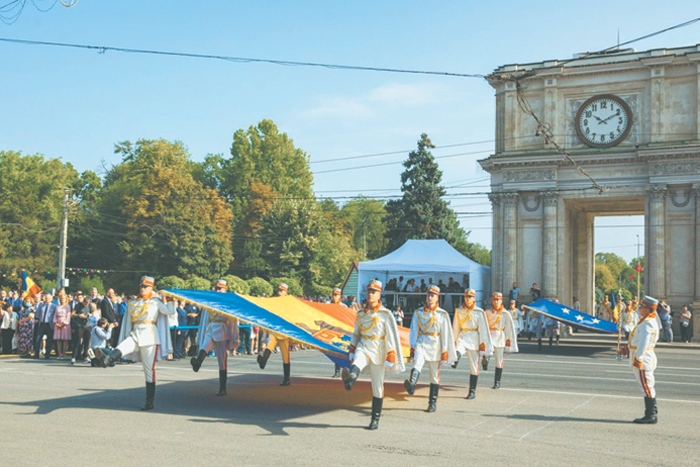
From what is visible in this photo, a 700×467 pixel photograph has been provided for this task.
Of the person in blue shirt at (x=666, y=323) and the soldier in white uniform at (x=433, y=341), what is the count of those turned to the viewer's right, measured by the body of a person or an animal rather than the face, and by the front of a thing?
0

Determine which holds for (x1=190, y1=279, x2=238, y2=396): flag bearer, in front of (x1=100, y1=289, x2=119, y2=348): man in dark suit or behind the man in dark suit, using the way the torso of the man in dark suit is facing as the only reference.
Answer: in front

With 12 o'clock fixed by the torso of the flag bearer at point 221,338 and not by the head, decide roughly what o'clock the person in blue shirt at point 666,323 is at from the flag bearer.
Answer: The person in blue shirt is roughly at 6 o'clock from the flag bearer.

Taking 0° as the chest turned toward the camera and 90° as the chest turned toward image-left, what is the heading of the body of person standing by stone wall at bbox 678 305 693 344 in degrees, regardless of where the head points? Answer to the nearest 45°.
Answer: approximately 45°

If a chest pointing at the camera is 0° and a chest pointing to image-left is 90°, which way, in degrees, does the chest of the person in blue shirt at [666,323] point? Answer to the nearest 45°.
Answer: approximately 45°

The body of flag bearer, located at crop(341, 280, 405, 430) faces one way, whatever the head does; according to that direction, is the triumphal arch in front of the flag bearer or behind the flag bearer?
behind

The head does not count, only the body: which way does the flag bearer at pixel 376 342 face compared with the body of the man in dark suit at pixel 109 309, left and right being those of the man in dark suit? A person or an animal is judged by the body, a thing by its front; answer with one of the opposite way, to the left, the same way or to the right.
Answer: to the right

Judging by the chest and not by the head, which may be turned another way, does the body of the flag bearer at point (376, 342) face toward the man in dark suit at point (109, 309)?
no

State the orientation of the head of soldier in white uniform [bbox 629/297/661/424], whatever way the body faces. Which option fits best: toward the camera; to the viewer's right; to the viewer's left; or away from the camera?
to the viewer's left

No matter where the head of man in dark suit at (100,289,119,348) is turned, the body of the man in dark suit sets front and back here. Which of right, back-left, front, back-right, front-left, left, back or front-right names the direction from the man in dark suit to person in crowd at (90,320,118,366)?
front-right

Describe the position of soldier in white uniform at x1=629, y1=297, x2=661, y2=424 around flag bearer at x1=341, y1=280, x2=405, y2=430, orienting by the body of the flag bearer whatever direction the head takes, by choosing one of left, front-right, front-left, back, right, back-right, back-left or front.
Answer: back-left

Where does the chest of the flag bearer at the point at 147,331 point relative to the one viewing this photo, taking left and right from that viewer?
facing the viewer and to the left of the viewer

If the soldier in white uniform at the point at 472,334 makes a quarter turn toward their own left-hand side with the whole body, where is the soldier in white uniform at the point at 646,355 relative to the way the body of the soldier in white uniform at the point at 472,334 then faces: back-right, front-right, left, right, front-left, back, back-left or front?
front

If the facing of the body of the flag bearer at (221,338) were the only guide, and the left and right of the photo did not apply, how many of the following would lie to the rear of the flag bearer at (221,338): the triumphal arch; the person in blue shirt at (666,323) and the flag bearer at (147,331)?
2

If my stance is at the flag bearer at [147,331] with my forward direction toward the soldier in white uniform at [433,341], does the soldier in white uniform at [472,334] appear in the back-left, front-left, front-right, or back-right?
front-left

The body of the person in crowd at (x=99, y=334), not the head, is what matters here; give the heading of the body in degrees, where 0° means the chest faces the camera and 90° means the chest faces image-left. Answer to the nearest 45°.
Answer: approximately 270°

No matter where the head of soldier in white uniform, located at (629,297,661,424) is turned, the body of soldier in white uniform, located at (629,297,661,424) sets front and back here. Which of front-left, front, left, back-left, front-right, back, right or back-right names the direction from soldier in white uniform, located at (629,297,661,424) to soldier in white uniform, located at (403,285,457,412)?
front

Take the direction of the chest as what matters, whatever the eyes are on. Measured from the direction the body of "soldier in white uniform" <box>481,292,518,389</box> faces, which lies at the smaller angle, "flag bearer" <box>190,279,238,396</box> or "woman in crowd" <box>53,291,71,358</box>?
the flag bearer
